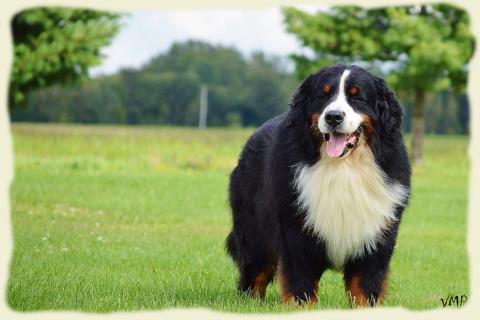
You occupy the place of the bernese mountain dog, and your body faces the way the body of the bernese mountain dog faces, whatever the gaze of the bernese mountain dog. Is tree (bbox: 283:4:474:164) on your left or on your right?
on your left

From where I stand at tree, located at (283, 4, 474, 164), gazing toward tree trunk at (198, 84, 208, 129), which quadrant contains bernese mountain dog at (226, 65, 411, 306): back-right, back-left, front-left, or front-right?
back-left

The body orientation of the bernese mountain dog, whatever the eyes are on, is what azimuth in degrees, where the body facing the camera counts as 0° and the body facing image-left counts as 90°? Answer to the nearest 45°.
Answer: approximately 315°

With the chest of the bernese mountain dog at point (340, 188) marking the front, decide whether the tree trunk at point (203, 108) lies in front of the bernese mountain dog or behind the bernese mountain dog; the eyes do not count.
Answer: behind

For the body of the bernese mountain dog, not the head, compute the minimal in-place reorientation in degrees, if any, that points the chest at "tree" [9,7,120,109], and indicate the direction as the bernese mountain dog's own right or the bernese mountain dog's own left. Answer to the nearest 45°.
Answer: approximately 180°
